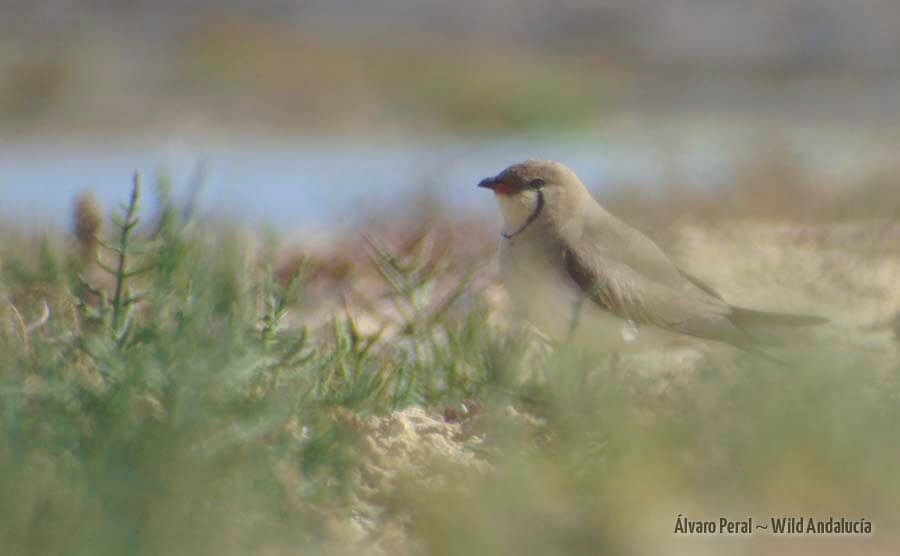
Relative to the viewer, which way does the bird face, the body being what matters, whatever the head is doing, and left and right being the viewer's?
facing to the left of the viewer
